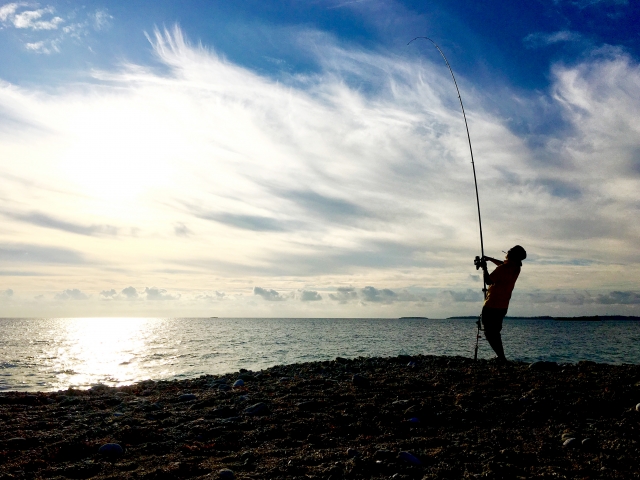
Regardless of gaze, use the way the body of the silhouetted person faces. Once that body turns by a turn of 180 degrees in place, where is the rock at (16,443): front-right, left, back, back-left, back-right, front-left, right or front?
back-right

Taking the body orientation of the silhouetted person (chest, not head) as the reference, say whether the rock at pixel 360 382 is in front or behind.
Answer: in front

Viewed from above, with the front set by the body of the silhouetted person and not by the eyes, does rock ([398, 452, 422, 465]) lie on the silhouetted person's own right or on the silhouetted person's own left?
on the silhouetted person's own left

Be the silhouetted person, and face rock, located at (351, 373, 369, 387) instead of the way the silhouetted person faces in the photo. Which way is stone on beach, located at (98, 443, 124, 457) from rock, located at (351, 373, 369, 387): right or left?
left

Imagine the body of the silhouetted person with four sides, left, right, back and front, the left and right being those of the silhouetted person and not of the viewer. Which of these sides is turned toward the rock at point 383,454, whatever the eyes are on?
left

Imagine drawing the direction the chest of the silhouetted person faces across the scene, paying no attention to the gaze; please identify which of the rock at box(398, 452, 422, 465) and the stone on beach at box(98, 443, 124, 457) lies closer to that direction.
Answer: the stone on beach

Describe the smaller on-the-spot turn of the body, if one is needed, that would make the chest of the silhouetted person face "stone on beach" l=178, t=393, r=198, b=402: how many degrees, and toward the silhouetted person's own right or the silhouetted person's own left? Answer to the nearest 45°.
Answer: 0° — they already face it

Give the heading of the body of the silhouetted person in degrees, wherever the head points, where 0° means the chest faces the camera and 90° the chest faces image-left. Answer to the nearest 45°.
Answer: approximately 90°

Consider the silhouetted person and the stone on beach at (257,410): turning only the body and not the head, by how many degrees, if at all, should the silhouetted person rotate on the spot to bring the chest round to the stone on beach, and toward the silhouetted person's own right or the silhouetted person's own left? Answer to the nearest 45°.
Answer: approximately 45° to the silhouetted person's own left

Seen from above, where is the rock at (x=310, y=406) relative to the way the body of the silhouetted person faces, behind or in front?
in front

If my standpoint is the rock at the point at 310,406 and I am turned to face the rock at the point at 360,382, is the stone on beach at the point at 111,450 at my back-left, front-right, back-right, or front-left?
back-left
